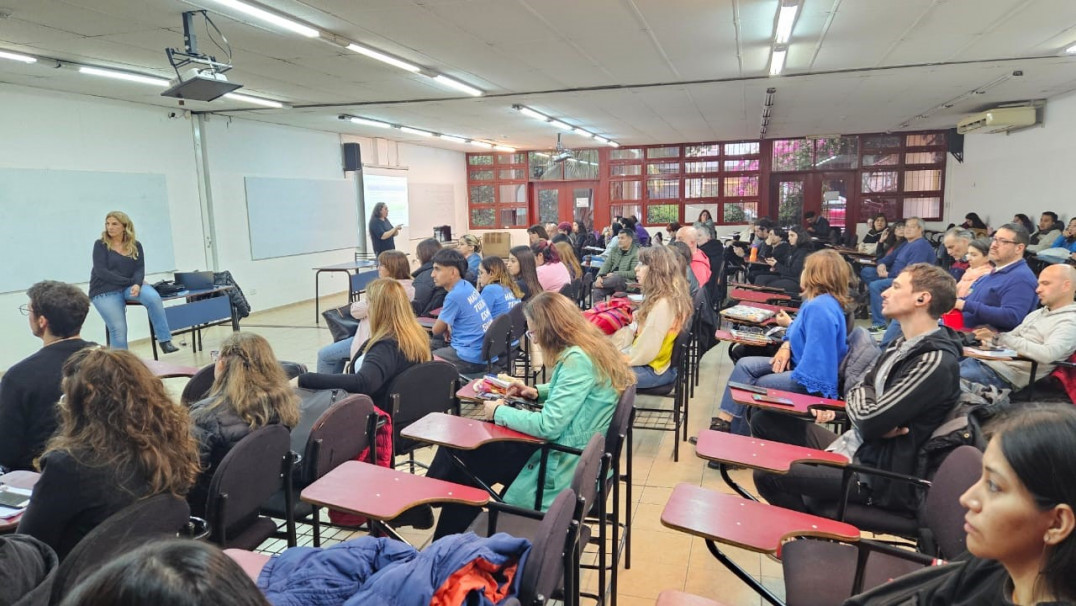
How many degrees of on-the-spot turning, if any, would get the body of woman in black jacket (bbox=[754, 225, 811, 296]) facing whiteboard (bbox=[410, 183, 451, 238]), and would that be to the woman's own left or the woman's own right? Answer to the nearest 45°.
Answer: approximately 45° to the woman's own right

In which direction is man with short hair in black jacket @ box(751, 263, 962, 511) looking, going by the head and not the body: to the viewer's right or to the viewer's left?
to the viewer's left

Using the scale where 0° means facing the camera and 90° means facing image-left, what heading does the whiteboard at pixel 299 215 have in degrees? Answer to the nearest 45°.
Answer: approximately 315°

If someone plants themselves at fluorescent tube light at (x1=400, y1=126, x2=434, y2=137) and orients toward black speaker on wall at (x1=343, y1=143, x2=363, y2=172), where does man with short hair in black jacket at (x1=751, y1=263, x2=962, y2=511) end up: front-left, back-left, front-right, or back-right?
back-left

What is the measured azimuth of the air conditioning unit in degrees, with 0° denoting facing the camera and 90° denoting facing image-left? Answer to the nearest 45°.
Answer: approximately 45°

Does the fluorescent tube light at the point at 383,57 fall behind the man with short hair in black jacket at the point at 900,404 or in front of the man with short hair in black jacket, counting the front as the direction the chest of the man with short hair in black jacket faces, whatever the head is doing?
in front

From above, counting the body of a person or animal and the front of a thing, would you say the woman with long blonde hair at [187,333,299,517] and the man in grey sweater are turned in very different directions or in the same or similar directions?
same or similar directions

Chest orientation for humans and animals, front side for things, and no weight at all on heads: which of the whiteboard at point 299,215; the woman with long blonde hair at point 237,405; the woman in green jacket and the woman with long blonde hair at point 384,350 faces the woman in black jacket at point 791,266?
the whiteboard

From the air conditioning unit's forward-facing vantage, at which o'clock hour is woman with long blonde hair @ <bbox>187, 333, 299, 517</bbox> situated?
The woman with long blonde hair is roughly at 11 o'clock from the air conditioning unit.

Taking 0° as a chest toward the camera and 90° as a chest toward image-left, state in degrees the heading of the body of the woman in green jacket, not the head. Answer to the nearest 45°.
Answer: approximately 90°

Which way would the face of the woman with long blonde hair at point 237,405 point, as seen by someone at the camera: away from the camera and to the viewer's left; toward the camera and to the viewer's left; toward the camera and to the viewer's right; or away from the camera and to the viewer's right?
away from the camera and to the viewer's left

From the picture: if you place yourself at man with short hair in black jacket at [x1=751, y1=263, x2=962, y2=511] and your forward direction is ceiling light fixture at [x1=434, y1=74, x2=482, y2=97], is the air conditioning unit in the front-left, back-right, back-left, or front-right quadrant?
front-right

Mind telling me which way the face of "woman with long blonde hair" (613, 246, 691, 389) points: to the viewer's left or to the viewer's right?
to the viewer's left

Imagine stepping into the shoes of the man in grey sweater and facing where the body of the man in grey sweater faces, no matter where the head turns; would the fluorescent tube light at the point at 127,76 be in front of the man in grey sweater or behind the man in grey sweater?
in front

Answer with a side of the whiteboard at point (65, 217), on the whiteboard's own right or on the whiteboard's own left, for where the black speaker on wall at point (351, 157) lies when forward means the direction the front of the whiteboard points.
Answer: on the whiteboard's own left

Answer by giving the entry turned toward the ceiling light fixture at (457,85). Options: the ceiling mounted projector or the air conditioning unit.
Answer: the air conditioning unit

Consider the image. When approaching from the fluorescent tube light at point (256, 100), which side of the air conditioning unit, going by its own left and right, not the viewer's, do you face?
front

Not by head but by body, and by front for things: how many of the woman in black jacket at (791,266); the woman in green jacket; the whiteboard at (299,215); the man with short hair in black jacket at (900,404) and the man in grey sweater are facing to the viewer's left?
4

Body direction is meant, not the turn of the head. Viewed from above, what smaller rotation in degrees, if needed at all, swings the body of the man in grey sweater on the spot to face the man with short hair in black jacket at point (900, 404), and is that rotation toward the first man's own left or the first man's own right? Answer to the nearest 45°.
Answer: approximately 90° to the first man's own left

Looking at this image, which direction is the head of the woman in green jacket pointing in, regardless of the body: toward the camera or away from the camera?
away from the camera

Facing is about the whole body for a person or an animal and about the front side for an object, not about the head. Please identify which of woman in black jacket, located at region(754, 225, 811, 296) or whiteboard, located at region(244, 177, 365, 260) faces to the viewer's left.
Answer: the woman in black jacket

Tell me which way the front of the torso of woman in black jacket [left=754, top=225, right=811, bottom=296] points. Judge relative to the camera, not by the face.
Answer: to the viewer's left
